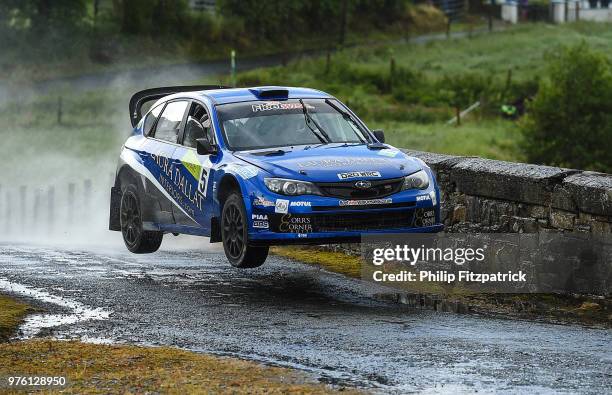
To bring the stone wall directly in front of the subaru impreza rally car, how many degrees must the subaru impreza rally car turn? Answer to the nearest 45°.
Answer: approximately 45° to its left

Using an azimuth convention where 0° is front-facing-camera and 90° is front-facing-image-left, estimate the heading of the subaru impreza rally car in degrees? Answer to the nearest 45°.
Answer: approximately 315°

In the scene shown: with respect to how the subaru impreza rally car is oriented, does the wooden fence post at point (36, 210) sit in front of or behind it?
behind

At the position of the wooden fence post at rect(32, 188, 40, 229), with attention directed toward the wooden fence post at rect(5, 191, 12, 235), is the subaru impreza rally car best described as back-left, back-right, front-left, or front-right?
back-left

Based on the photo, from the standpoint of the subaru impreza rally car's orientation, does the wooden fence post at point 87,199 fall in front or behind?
behind

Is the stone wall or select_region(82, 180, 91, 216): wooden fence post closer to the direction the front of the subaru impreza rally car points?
the stone wall

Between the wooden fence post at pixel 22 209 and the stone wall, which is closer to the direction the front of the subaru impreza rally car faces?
the stone wall

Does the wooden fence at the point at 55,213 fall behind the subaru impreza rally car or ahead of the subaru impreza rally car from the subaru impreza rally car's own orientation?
behind
